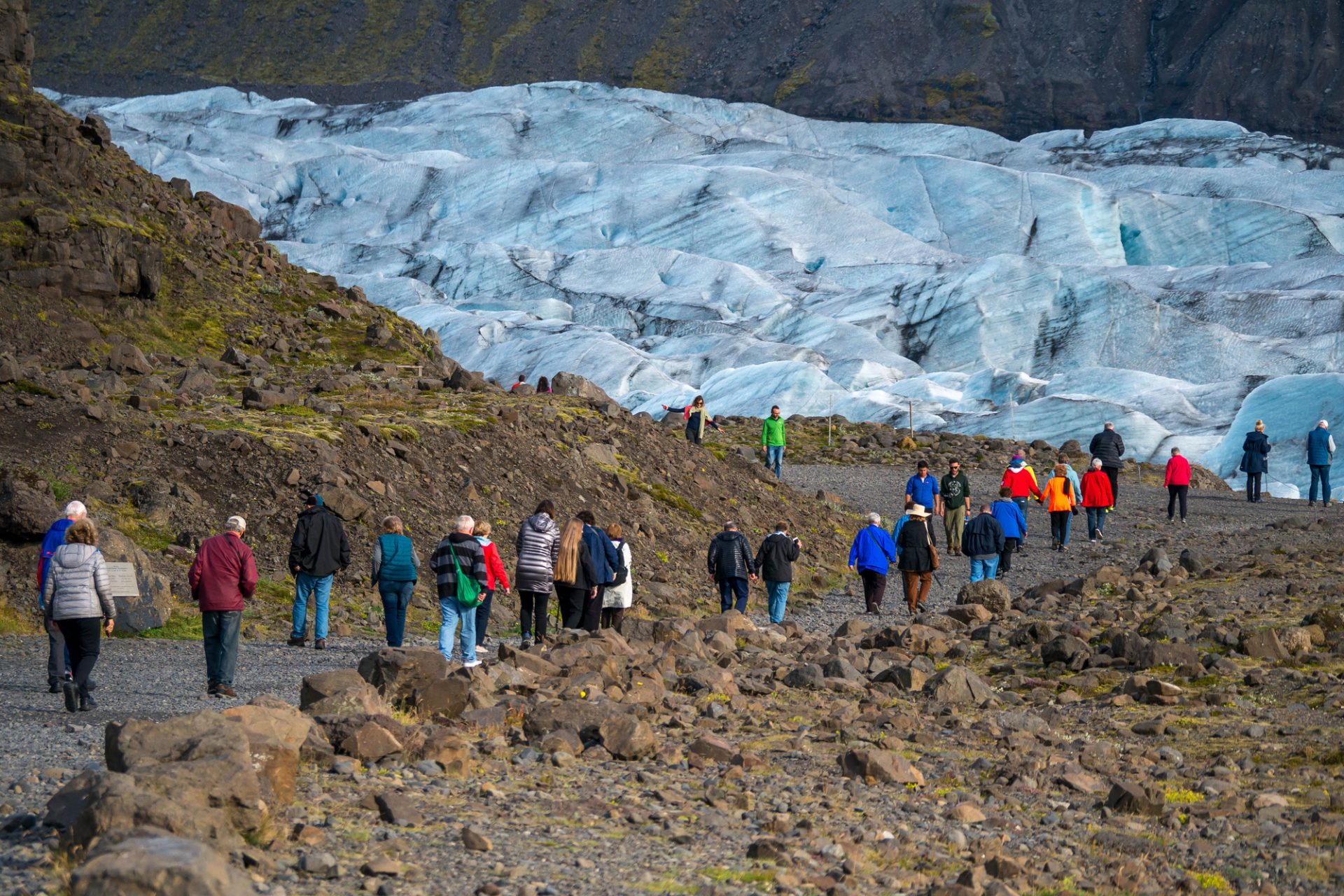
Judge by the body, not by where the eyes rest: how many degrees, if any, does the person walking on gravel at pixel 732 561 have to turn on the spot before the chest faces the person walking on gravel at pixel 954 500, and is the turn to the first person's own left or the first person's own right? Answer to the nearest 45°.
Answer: approximately 45° to the first person's own right

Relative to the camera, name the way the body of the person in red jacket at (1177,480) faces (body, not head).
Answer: away from the camera

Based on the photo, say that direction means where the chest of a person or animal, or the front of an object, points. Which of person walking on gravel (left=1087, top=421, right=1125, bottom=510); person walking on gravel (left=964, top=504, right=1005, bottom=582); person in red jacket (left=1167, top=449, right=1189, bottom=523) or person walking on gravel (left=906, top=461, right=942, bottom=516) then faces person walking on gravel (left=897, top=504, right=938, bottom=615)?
person walking on gravel (left=906, top=461, right=942, bottom=516)

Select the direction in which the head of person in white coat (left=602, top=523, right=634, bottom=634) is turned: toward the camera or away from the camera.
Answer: away from the camera

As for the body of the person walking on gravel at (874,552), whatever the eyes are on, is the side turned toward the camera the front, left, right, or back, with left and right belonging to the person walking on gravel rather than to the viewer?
back

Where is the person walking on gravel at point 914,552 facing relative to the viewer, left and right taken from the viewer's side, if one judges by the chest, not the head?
facing away from the viewer

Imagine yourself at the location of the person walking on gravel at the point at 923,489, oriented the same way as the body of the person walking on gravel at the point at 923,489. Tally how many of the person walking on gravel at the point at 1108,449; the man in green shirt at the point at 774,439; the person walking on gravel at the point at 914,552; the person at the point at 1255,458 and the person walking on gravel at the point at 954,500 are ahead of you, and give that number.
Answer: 1

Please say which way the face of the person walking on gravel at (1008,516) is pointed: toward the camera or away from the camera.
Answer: away from the camera

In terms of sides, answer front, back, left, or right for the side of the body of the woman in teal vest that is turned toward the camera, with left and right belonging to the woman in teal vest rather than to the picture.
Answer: back

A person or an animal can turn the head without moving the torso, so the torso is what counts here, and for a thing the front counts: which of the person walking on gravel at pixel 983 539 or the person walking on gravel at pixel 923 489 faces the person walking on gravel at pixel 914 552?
the person walking on gravel at pixel 923 489

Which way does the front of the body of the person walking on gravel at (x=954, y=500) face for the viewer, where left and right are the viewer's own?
facing the viewer

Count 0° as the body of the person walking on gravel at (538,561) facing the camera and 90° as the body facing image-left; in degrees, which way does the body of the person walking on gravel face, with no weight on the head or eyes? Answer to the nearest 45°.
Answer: approximately 180°

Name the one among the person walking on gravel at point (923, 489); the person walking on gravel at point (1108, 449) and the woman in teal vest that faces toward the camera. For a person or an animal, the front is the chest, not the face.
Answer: the person walking on gravel at point (923, 489)

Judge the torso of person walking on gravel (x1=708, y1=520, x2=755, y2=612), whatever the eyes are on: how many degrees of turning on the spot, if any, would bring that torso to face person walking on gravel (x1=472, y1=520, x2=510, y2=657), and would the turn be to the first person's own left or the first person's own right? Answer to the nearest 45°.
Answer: approximately 135° to the first person's own left

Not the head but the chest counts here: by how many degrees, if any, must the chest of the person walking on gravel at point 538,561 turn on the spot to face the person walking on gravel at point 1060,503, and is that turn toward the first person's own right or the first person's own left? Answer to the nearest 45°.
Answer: approximately 45° to the first person's own right

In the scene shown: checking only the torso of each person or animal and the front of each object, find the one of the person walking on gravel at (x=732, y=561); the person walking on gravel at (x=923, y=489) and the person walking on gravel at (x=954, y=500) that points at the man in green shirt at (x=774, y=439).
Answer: the person walking on gravel at (x=732, y=561)
